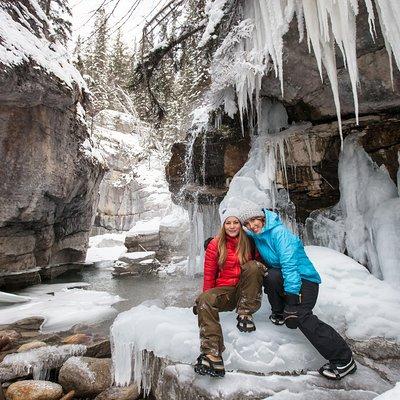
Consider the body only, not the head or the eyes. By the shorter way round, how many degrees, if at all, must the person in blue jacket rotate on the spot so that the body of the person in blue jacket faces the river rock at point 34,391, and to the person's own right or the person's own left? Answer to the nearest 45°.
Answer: approximately 45° to the person's own right

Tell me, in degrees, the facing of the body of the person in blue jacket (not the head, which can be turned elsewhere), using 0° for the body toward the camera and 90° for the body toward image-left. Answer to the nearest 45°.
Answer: approximately 45°

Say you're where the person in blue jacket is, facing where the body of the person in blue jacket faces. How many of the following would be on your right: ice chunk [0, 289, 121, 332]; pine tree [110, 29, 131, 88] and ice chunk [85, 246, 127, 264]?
3

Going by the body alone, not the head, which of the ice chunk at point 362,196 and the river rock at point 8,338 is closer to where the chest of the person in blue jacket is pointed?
the river rock

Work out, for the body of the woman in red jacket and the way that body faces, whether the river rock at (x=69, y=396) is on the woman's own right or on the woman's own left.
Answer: on the woman's own right

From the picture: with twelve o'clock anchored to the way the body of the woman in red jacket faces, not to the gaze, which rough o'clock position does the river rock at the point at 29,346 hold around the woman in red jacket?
The river rock is roughly at 4 o'clock from the woman in red jacket.

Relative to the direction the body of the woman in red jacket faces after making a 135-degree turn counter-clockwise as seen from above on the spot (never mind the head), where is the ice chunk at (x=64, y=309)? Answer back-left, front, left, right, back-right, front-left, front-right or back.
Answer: left

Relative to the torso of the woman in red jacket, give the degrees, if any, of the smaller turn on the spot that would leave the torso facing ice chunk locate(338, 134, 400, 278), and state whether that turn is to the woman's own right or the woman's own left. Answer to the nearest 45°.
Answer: approximately 135° to the woman's own left

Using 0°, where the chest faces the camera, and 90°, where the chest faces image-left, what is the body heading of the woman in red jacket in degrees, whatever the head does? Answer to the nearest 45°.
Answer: approximately 0°

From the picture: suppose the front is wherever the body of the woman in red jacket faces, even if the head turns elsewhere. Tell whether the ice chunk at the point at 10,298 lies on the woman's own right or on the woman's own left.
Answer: on the woman's own right

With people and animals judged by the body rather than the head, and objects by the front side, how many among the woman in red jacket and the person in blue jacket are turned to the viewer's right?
0
